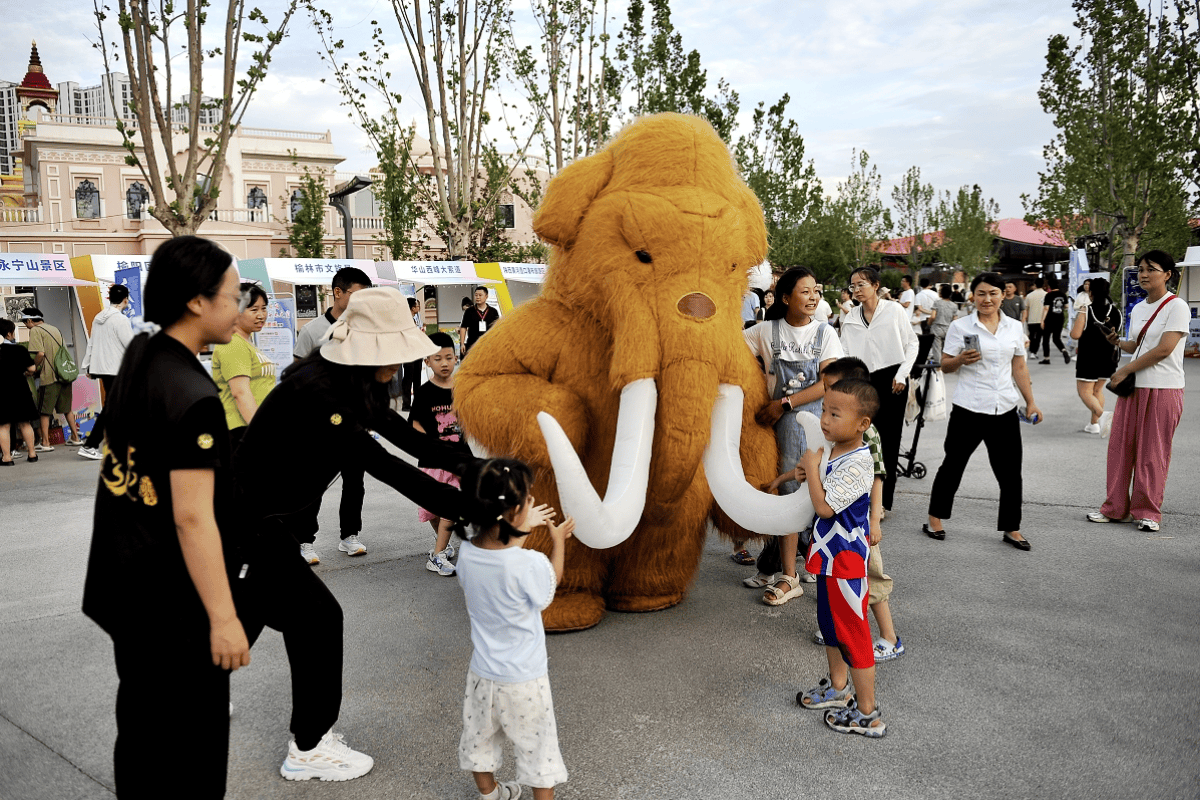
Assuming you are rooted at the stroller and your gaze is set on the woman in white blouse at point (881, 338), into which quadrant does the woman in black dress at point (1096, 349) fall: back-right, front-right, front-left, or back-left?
back-left

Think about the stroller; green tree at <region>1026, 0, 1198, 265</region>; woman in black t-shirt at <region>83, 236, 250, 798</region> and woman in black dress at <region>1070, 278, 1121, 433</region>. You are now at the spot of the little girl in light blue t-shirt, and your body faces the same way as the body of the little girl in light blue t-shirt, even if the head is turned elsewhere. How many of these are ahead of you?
3

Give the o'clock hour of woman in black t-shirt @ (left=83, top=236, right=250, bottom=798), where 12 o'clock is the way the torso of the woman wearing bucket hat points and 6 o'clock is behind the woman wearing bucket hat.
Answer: The woman in black t-shirt is roughly at 4 o'clock from the woman wearing bucket hat.

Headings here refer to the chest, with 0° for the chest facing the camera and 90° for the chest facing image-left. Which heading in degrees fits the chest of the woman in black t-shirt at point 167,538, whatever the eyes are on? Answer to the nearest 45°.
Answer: approximately 225°

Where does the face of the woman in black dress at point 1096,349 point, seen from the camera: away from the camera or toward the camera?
away from the camera

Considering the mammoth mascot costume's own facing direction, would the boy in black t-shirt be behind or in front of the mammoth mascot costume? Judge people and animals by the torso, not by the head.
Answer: behind

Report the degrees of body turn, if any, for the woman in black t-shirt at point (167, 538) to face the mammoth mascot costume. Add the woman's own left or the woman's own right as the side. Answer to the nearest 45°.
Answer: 0° — they already face it
